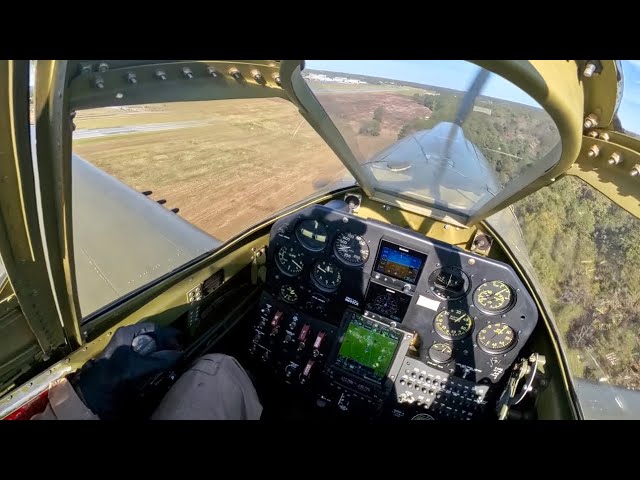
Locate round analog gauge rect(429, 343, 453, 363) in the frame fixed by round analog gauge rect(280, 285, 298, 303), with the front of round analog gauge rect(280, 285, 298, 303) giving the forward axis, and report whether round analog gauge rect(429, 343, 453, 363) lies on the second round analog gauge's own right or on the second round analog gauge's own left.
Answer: on the second round analog gauge's own left

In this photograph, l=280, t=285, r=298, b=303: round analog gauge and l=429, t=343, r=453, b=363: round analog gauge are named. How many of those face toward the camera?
2

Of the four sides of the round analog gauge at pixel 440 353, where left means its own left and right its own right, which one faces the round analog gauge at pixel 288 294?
right

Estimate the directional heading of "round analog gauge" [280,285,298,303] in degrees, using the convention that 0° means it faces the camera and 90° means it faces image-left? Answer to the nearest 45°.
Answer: approximately 0°
